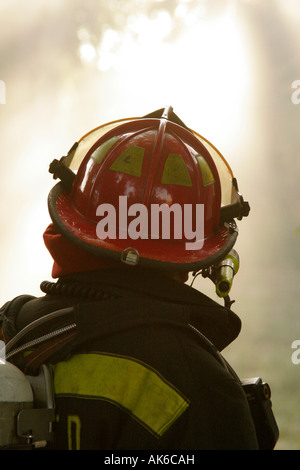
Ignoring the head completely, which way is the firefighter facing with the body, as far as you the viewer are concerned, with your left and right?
facing away from the viewer and to the right of the viewer

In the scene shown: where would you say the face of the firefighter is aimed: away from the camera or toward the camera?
away from the camera
